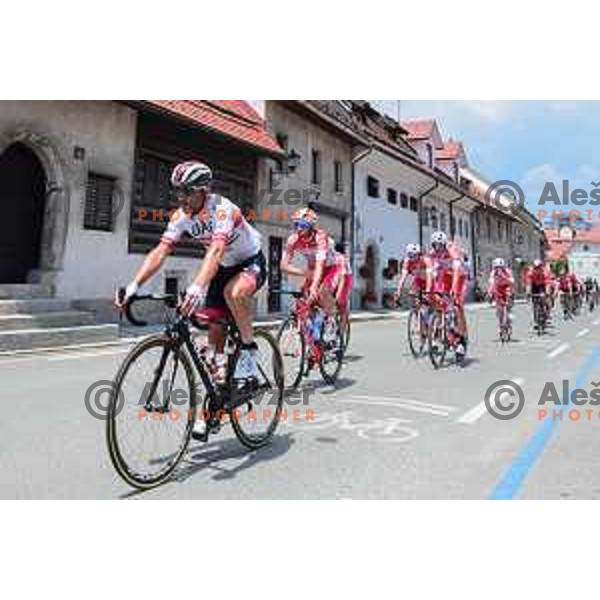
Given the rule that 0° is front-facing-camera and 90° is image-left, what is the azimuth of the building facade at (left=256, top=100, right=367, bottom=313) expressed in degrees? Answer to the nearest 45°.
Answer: approximately 315°

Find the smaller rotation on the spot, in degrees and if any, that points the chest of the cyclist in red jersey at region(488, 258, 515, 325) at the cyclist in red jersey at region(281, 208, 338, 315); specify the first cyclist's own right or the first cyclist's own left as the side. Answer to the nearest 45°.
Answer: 0° — they already face them

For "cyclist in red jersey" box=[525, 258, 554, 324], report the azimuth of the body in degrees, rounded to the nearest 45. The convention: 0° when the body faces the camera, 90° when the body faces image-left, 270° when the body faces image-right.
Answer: approximately 0°

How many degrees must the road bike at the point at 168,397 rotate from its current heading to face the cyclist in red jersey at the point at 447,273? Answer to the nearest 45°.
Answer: approximately 180°

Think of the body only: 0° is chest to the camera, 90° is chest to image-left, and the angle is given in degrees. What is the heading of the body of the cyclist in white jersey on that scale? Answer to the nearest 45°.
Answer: approximately 45°

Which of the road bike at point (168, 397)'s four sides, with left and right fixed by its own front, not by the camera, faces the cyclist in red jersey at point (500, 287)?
back

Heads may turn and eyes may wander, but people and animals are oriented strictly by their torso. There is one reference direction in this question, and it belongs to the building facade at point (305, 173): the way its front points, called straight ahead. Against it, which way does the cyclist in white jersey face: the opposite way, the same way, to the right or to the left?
to the right

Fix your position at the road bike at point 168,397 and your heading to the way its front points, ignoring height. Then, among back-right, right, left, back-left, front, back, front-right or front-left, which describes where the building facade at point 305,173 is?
back-right

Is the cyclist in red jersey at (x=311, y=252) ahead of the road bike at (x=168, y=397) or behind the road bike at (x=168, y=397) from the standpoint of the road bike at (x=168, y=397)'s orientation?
behind

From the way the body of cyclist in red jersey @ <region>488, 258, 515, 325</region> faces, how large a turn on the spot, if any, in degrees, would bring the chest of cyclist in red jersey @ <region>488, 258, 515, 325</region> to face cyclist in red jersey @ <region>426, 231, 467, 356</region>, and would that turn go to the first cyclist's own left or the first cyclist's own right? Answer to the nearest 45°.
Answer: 0° — they already face them
